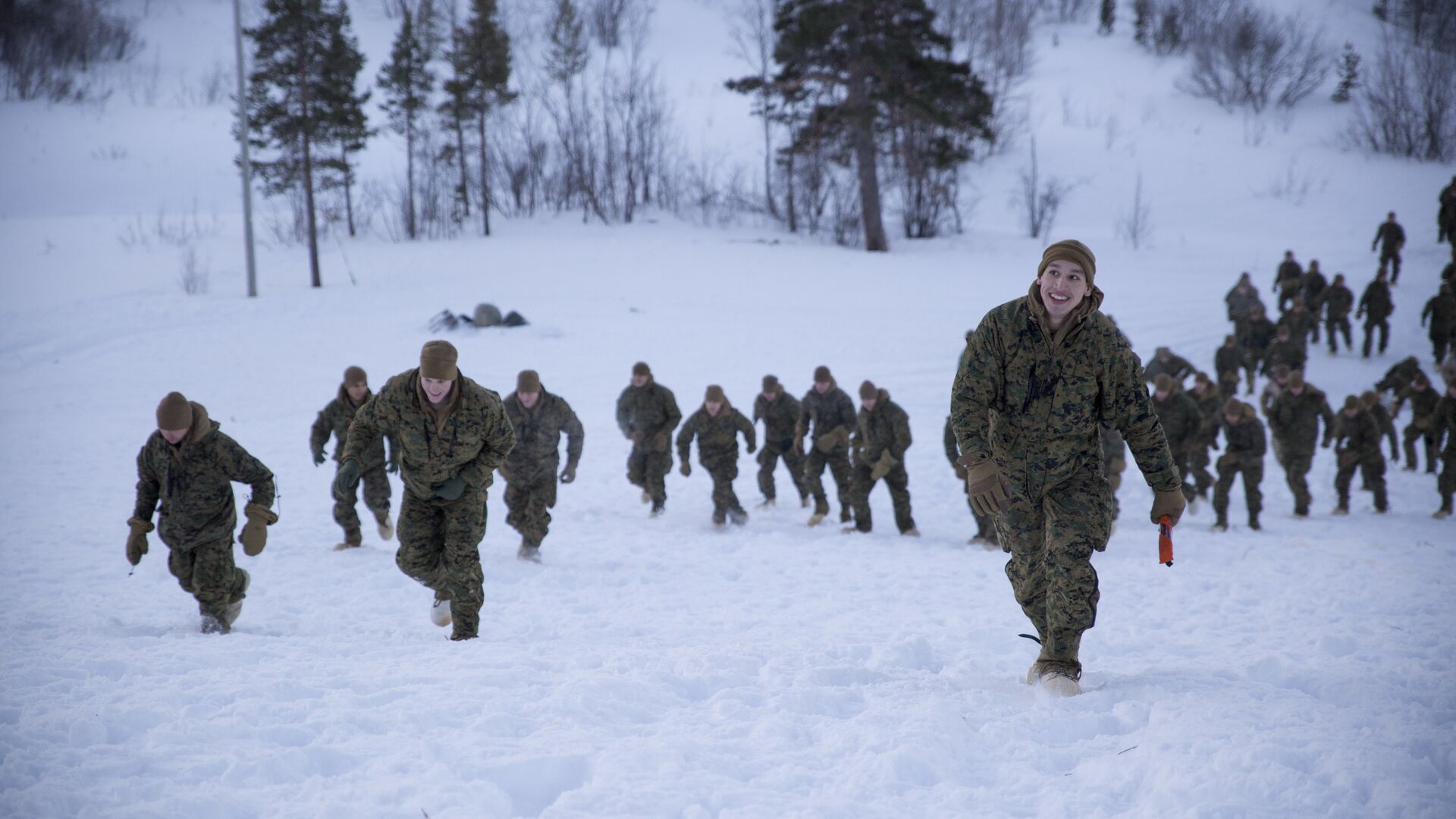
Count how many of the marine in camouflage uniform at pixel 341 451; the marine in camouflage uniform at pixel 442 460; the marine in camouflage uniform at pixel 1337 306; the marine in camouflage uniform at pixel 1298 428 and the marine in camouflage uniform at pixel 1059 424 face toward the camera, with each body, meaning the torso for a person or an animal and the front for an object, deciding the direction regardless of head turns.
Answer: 5

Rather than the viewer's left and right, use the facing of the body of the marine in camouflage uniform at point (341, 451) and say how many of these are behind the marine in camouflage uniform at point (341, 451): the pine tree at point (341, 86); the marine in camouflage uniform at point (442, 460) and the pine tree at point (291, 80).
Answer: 2

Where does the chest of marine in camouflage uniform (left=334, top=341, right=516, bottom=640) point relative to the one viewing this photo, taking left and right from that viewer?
facing the viewer

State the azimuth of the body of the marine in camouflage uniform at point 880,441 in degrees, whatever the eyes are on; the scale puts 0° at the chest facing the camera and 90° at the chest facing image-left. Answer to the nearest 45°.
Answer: approximately 45°

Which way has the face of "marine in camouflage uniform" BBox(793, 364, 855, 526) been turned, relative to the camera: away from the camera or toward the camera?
toward the camera

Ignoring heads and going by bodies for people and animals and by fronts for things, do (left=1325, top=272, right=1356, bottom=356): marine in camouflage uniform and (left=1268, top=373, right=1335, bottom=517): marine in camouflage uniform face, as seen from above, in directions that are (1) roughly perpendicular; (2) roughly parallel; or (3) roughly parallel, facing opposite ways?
roughly parallel

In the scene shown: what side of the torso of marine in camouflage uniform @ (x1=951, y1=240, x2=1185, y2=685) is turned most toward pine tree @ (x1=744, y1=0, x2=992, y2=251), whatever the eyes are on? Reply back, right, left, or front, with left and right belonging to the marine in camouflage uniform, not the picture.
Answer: back

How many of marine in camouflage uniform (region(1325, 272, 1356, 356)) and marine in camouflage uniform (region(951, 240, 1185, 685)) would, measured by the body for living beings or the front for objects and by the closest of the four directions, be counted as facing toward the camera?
2

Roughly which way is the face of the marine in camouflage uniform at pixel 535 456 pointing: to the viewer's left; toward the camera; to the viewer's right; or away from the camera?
toward the camera

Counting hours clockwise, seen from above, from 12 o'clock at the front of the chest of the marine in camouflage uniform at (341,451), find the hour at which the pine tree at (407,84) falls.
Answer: The pine tree is roughly at 6 o'clock from the marine in camouflage uniform.

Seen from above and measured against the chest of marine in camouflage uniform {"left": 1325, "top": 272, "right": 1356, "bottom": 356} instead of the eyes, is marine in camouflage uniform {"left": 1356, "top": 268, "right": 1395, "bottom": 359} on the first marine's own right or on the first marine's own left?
on the first marine's own left

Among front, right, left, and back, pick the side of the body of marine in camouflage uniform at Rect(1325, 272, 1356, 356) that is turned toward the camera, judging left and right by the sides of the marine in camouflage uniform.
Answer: front

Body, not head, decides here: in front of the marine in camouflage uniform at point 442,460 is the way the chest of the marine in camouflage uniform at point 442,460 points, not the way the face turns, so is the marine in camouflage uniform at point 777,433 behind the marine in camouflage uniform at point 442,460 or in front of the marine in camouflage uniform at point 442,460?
behind

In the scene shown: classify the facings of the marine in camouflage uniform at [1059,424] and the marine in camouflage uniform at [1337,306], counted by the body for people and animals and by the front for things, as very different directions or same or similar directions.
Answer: same or similar directions

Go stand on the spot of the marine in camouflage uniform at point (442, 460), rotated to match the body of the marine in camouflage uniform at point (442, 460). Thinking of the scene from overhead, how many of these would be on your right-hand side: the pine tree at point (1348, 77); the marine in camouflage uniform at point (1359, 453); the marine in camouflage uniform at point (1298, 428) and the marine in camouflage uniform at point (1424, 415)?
0
